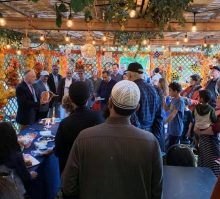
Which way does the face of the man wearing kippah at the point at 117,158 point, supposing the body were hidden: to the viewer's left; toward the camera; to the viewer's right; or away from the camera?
away from the camera

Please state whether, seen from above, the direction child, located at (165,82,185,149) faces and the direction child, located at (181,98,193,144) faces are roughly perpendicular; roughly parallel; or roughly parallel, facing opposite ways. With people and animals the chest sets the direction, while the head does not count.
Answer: roughly parallel

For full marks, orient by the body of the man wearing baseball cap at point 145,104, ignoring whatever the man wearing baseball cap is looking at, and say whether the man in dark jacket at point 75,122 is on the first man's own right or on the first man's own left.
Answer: on the first man's own left

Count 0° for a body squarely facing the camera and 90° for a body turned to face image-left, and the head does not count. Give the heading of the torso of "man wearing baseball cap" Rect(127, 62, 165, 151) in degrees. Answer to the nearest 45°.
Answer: approximately 135°

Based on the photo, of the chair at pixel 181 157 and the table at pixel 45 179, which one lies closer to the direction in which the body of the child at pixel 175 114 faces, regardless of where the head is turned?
the table

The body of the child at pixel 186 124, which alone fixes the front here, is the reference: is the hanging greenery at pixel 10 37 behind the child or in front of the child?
in front

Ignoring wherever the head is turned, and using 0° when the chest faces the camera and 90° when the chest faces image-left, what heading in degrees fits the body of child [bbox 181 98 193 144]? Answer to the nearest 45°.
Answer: approximately 90°

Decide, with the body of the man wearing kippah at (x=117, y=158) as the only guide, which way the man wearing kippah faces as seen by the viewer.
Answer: away from the camera

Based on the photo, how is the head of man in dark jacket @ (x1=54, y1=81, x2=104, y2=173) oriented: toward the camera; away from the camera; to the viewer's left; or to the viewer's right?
away from the camera

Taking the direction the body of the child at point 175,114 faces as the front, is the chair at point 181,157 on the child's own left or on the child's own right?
on the child's own left
